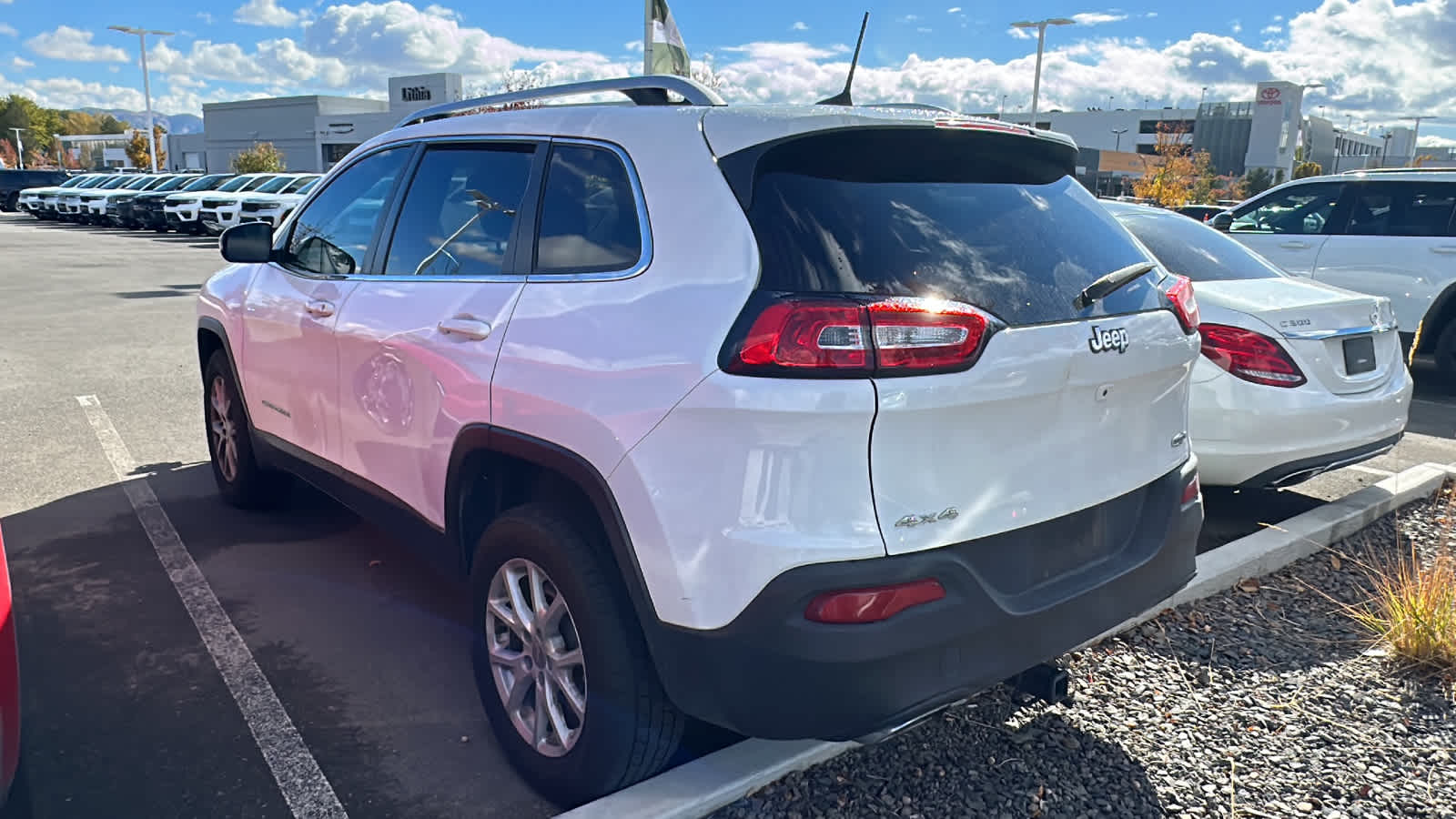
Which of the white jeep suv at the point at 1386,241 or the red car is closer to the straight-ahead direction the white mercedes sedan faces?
the white jeep suv

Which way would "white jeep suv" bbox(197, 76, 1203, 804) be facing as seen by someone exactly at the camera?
facing away from the viewer and to the left of the viewer

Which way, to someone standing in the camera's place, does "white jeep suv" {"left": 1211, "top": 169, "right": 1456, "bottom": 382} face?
facing to the left of the viewer

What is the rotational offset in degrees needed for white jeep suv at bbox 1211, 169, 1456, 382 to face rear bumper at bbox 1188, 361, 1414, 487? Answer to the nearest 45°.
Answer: approximately 90° to its left

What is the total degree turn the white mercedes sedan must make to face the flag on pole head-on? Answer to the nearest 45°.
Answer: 0° — it already faces it

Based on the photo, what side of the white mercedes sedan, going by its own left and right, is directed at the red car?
left

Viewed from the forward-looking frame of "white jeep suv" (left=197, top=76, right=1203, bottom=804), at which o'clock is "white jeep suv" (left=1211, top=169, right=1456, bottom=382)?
"white jeep suv" (left=1211, top=169, right=1456, bottom=382) is roughly at 3 o'clock from "white jeep suv" (left=197, top=76, right=1203, bottom=804).

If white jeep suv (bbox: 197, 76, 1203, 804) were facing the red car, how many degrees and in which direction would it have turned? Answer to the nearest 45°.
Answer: approximately 45° to its left

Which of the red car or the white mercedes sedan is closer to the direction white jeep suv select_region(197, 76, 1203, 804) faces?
the red car

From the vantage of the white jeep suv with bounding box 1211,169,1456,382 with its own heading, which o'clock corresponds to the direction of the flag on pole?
The flag on pole is roughly at 12 o'clock from the white jeep suv.

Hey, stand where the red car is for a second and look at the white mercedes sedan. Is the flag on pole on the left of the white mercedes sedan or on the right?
left

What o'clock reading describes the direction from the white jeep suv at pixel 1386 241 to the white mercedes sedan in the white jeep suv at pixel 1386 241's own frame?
The white mercedes sedan is roughly at 9 o'clock from the white jeep suv.
